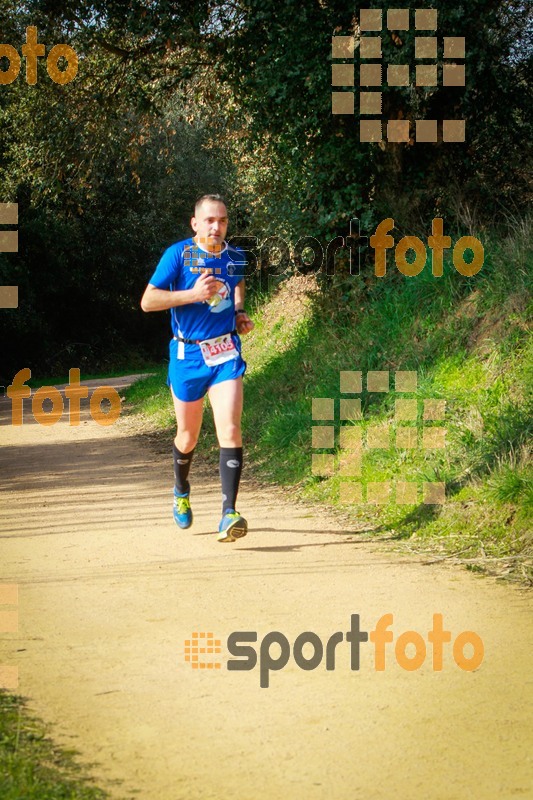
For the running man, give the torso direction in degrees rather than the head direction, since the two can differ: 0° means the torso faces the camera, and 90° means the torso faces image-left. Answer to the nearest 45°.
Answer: approximately 315°
